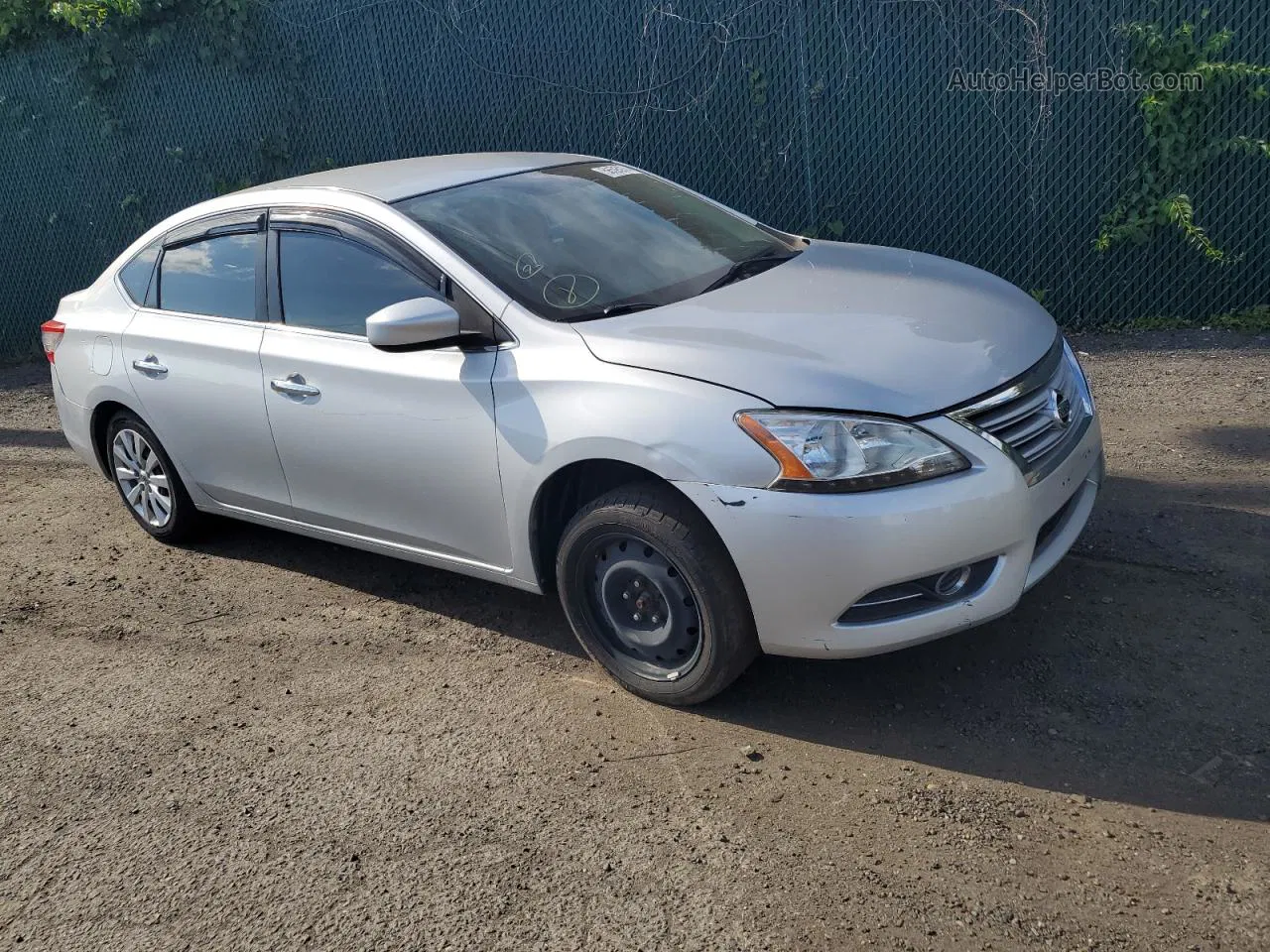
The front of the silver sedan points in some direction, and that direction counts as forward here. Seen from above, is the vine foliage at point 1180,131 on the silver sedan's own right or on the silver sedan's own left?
on the silver sedan's own left

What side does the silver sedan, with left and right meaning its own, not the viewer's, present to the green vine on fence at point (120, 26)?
back

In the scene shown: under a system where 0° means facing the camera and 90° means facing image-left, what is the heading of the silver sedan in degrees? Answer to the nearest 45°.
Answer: approximately 315°
